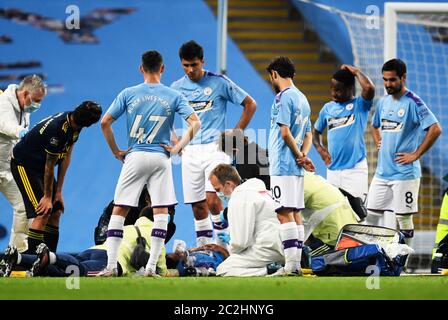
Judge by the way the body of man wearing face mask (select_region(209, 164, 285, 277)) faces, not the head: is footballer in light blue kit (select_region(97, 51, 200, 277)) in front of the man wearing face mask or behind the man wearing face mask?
in front

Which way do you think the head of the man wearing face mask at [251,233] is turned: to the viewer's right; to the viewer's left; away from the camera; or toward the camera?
to the viewer's left

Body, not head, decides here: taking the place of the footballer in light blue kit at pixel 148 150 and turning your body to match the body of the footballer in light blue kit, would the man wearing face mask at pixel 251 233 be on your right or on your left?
on your right

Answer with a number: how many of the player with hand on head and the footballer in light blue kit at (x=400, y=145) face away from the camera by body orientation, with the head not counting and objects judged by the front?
0

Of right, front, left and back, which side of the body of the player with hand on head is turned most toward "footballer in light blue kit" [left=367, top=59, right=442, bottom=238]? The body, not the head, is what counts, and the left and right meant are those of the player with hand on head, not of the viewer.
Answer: left

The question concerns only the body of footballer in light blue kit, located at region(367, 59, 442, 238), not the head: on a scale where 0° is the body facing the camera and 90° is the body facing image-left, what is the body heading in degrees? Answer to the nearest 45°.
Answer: approximately 45°

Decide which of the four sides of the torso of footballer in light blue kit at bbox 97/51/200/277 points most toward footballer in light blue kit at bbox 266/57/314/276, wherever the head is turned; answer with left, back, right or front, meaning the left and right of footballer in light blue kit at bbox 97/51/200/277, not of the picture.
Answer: right

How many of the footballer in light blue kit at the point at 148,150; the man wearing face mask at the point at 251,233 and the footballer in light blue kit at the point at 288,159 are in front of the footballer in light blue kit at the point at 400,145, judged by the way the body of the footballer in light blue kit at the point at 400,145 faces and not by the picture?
3

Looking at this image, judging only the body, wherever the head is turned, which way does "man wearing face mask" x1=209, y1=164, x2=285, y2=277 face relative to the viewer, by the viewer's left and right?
facing to the left of the viewer

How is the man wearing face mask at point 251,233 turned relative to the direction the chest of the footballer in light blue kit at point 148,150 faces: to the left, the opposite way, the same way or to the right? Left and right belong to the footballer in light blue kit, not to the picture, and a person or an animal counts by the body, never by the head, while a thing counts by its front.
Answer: to the left

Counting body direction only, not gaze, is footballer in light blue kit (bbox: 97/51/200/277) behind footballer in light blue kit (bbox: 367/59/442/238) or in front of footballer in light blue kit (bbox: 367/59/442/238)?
in front

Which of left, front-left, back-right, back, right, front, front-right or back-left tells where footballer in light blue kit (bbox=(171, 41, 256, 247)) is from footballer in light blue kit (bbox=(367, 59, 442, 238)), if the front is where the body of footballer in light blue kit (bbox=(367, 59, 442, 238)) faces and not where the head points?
front-right

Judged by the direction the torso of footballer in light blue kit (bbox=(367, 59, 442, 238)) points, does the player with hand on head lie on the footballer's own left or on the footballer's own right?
on the footballer's own right

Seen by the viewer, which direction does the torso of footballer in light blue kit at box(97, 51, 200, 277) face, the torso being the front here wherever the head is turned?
away from the camera
